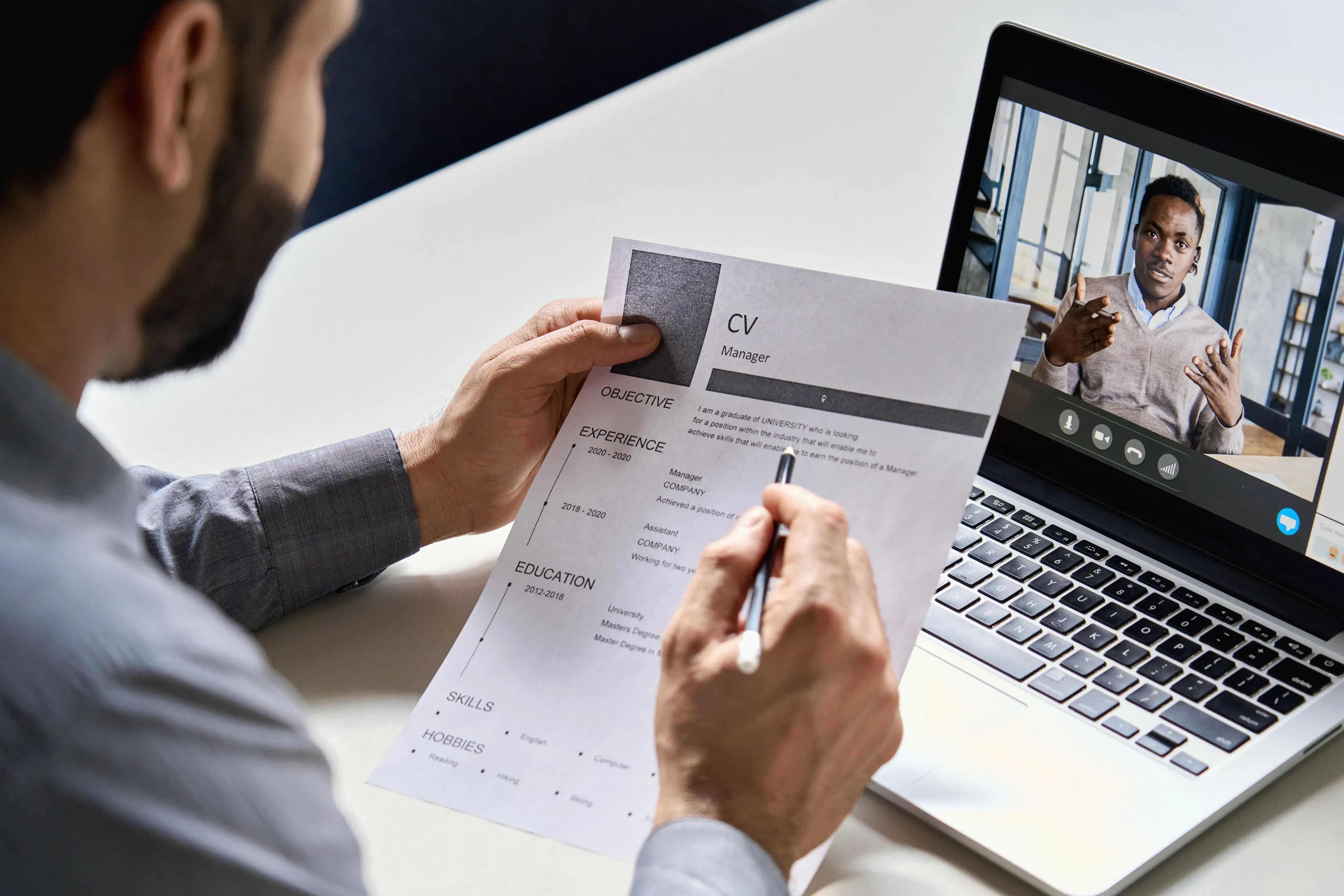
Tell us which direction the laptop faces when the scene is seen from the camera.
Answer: facing the viewer and to the left of the viewer
